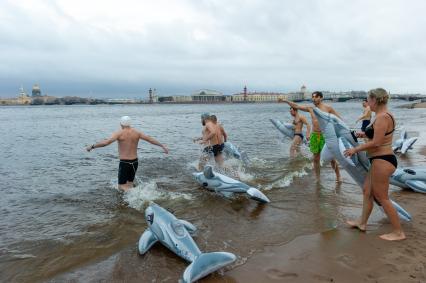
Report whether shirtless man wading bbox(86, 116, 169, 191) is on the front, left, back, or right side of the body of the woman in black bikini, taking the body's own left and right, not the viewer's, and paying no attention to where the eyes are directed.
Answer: front

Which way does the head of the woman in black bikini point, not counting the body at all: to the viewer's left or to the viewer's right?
to the viewer's left

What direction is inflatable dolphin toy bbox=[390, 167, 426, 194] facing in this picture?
to the viewer's left

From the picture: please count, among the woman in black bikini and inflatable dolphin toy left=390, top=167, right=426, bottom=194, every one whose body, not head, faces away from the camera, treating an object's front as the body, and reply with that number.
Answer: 0

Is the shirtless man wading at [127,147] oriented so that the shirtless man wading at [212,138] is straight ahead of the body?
no

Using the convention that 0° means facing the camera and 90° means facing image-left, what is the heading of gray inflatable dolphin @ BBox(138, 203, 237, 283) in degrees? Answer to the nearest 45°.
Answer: approximately 135°

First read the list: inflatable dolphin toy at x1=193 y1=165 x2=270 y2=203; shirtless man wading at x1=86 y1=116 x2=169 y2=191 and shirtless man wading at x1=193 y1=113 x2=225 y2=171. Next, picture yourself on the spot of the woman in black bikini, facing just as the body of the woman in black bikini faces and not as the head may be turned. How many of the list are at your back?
0

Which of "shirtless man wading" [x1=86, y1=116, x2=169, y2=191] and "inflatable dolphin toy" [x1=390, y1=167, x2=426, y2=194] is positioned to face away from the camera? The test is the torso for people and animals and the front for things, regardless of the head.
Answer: the shirtless man wading

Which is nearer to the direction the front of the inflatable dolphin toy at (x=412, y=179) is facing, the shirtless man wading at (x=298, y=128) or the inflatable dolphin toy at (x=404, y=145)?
the shirtless man wading

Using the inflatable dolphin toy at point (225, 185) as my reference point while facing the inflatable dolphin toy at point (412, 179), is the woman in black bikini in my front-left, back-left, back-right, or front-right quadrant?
front-right

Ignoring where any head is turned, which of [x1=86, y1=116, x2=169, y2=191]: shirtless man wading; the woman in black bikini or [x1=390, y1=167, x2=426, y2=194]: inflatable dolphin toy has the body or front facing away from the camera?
the shirtless man wading

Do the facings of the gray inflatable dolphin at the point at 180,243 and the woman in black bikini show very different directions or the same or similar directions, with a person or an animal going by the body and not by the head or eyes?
same or similar directions

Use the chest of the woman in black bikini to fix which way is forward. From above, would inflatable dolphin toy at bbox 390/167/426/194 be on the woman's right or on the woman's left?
on the woman's right

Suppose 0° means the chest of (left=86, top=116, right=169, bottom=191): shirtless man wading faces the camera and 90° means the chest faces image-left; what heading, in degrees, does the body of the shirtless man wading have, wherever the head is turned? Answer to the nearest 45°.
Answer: approximately 180°

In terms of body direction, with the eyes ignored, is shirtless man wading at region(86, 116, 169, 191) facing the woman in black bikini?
no

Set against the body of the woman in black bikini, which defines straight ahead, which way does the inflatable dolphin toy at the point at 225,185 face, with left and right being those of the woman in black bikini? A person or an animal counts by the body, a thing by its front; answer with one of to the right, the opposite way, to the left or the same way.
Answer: the same way

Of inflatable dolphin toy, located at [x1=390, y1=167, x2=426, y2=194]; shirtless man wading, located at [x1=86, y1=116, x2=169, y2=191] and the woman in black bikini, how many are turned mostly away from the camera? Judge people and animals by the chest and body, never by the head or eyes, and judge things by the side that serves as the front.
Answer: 1

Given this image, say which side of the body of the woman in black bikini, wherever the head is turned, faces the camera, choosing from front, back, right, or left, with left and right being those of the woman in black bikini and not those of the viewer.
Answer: left
